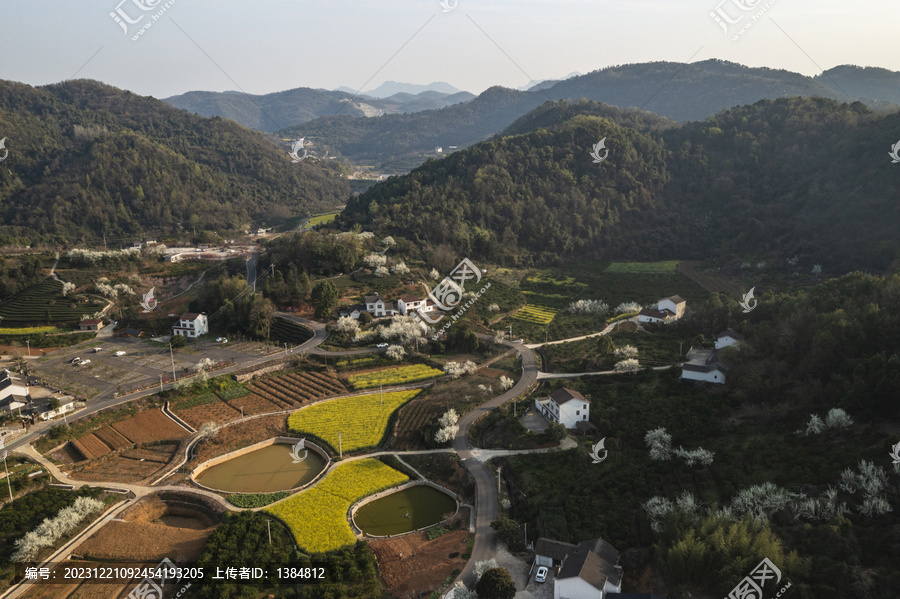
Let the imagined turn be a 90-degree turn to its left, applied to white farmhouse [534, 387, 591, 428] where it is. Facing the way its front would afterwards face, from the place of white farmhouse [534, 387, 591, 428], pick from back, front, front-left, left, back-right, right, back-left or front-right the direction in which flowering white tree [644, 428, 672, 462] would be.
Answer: front

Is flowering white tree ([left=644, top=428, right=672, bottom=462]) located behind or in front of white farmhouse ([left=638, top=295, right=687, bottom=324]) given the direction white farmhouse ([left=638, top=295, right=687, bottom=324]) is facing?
in front

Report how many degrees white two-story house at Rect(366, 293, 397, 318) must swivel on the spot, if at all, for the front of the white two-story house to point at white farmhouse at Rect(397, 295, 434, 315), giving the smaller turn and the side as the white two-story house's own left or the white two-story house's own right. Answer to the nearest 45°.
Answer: approximately 90° to the white two-story house's own left

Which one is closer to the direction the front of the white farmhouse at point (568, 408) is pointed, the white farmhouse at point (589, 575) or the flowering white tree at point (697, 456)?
the white farmhouse

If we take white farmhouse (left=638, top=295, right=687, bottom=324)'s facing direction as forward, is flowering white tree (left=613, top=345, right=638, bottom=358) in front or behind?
in front

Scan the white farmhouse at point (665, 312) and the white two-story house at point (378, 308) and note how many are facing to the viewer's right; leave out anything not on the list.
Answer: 0

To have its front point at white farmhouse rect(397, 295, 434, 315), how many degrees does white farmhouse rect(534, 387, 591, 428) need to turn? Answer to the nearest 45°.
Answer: approximately 90° to its right

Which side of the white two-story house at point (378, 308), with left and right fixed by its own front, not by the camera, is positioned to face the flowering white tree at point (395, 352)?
front

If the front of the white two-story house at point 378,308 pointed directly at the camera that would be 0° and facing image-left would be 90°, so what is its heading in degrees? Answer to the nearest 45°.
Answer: approximately 0°

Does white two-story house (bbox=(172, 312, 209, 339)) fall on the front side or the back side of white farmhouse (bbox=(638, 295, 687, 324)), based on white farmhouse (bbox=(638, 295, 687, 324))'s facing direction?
on the front side
